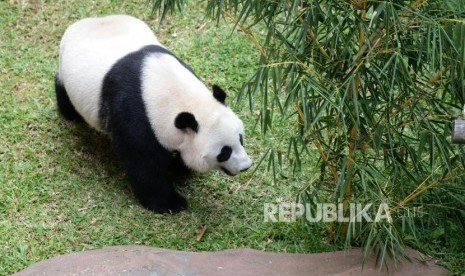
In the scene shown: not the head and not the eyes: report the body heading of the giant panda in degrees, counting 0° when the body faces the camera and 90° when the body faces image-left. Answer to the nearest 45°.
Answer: approximately 315°
